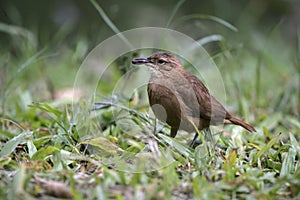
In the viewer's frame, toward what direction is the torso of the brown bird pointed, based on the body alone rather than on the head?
to the viewer's left
